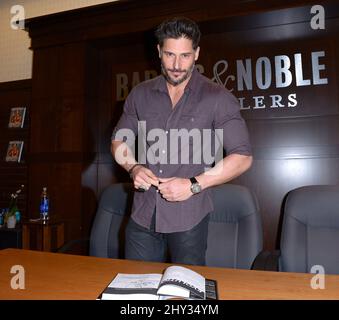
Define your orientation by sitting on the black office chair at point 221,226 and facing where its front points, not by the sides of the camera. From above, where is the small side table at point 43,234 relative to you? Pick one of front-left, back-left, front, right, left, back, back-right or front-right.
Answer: back-right

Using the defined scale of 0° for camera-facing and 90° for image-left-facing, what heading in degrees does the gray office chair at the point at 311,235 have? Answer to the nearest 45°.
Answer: approximately 0°

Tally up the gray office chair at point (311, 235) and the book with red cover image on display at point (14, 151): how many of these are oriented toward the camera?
2

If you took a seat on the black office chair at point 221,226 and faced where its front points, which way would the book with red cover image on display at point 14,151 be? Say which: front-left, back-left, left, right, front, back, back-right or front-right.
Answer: back-right

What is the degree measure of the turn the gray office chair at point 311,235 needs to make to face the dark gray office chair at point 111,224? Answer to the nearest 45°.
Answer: approximately 90° to its right

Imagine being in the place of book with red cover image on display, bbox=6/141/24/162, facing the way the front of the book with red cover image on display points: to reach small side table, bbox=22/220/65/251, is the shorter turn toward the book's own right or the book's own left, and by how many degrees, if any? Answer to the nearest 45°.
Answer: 0° — it already faces it

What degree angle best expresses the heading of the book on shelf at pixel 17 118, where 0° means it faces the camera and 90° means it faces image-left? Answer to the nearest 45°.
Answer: approximately 0°

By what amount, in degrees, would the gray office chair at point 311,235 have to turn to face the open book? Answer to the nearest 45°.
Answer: approximately 45° to its right
